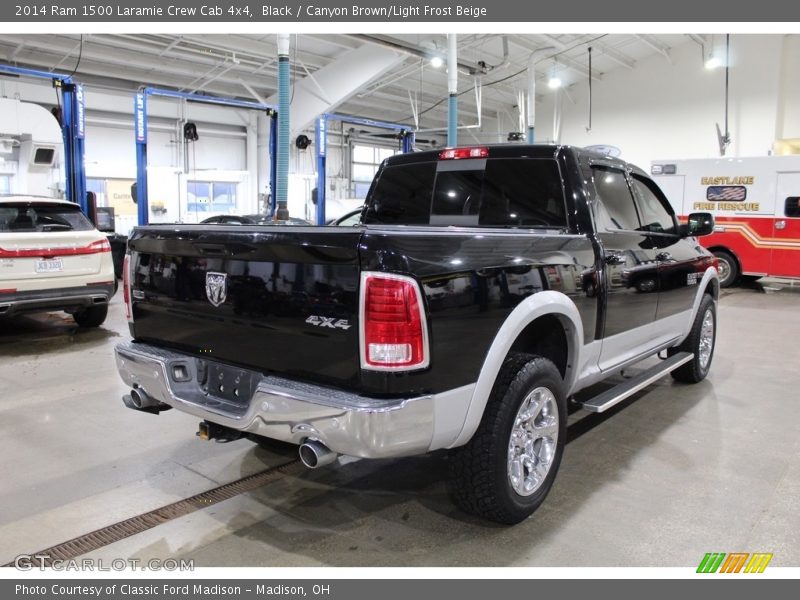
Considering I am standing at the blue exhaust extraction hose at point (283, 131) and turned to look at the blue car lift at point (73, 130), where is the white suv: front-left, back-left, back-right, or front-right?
front-left

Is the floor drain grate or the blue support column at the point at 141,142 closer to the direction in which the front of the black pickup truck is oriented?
the blue support column

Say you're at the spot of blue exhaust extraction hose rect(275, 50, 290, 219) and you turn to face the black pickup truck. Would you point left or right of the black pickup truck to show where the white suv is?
right

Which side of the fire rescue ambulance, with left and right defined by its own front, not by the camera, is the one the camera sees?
right

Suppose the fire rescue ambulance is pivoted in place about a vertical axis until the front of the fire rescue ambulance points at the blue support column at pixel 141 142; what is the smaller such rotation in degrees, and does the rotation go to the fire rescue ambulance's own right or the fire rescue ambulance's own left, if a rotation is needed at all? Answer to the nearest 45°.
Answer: approximately 135° to the fire rescue ambulance's own right

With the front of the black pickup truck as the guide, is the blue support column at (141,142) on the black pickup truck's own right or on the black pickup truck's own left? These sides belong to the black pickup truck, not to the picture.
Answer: on the black pickup truck's own left

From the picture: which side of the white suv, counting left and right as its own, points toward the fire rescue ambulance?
right

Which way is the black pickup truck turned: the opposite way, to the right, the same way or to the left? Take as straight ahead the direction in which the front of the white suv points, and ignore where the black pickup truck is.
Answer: to the right

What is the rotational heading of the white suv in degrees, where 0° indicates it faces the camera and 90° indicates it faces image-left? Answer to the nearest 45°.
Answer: approximately 180°

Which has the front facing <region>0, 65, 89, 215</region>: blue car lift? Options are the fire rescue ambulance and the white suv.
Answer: the white suv

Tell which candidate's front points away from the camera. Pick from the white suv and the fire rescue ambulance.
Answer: the white suv

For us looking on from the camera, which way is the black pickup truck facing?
facing away from the viewer and to the right of the viewer

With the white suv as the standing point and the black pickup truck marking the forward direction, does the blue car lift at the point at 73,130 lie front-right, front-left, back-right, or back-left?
back-left

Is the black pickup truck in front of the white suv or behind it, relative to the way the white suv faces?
behind

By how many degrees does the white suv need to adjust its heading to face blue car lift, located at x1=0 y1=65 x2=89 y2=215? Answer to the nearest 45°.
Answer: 0° — it already faces it
